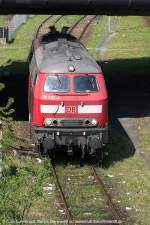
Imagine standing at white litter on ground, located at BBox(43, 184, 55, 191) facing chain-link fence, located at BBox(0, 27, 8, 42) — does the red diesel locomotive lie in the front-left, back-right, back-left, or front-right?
front-right

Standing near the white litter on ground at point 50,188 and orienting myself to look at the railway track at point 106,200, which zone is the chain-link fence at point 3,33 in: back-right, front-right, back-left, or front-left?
back-left

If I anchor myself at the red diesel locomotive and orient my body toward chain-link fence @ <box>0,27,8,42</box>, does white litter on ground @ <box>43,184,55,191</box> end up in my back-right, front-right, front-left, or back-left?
back-left

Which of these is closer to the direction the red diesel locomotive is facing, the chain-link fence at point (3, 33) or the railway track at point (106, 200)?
the railway track

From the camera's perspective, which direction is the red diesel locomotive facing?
toward the camera

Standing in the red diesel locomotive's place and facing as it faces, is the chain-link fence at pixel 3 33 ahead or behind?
behind

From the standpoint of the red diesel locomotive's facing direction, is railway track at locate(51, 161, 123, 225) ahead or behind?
ahead

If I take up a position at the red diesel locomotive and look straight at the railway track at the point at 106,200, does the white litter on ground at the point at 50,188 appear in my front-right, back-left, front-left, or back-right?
front-right

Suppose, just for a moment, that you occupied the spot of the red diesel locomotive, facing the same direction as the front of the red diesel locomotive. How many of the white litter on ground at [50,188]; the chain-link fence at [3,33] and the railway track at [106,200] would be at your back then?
1

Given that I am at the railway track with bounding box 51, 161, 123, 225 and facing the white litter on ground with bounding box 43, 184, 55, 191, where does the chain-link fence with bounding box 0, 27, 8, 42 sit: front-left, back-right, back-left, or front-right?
front-right

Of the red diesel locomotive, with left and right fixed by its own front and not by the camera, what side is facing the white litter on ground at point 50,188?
front
